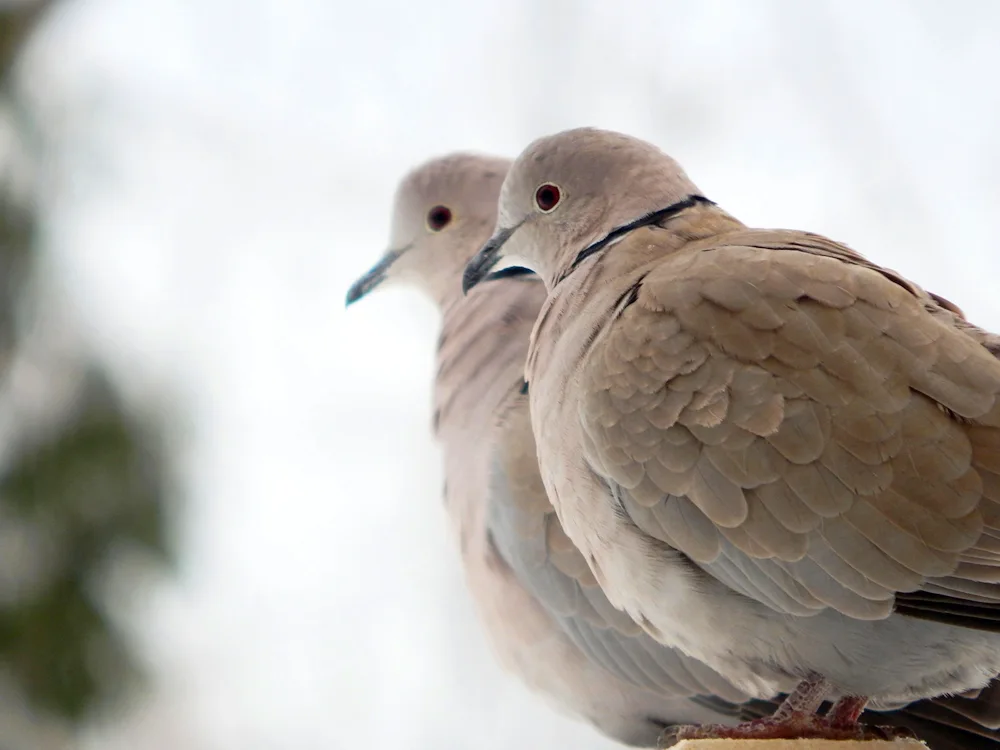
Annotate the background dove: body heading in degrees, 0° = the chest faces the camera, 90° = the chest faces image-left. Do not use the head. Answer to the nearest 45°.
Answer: approximately 90°

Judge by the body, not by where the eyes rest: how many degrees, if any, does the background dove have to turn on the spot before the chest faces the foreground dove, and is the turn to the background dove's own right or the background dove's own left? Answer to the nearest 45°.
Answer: approximately 90° to the background dove's own left

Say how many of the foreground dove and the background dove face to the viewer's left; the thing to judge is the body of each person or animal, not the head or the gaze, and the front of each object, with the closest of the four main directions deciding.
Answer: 2

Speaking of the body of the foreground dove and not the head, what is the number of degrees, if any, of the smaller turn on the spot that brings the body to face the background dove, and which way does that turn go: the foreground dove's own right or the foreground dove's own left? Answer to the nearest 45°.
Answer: approximately 45° to the foreground dove's own right

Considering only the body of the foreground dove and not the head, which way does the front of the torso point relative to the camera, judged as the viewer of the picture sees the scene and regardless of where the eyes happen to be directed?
to the viewer's left
